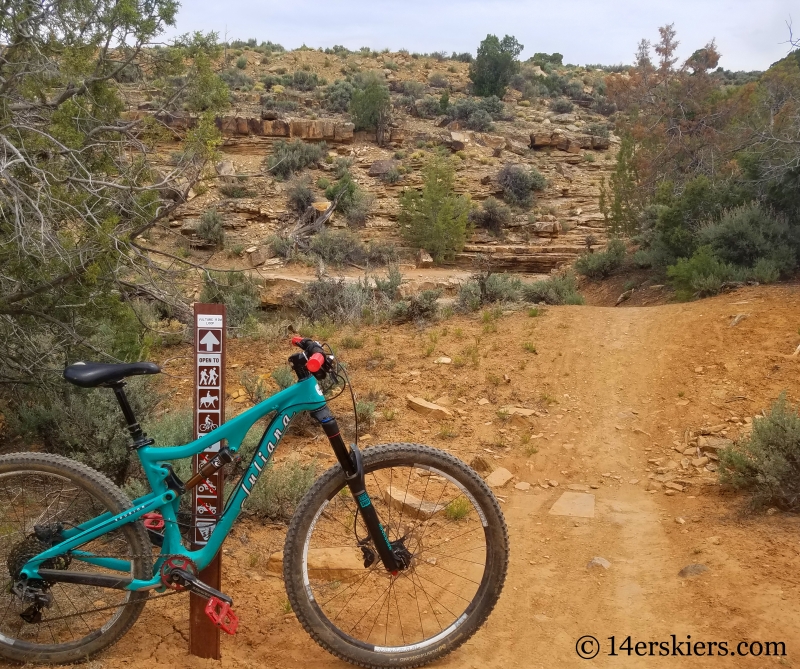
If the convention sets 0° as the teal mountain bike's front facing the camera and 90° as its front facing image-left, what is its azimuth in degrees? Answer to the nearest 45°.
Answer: approximately 270°

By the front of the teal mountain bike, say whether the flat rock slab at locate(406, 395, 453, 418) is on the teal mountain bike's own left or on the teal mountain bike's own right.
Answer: on the teal mountain bike's own left

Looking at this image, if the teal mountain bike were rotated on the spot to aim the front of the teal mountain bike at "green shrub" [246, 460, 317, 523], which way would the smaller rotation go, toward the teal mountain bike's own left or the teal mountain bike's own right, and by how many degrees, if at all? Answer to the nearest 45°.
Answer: approximately 90° to the teal mountain bike's own left

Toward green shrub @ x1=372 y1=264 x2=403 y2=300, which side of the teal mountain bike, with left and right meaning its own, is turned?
left

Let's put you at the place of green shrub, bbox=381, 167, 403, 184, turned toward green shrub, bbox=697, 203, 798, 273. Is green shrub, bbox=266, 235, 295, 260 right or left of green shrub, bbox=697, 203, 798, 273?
right

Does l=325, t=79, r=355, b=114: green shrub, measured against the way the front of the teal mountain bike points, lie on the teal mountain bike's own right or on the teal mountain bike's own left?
on the teal mountain bike's own left

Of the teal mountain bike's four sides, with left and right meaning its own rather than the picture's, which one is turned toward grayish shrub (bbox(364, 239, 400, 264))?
left

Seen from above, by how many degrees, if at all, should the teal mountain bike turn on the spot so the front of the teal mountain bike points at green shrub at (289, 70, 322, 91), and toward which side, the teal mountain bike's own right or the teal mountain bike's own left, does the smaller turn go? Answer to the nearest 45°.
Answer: approximately 90° to the teal mountain bike's own left

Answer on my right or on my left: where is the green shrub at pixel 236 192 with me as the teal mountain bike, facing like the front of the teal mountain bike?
on my left
